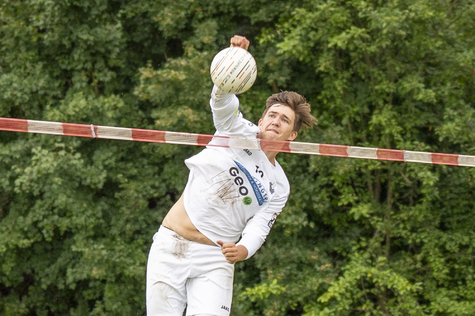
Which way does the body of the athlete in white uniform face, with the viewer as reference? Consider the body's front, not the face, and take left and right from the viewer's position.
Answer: facing the viewer
